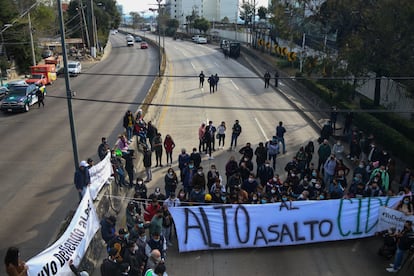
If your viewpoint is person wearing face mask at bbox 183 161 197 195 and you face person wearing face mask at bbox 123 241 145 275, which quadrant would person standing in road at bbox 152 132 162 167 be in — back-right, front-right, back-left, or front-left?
back-right

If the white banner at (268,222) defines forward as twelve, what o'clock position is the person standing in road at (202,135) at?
The person standing in road is roughly at 5 o'clock from the white banner.

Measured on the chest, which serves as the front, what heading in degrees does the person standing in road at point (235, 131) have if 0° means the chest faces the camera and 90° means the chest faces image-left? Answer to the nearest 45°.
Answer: approximately 45°

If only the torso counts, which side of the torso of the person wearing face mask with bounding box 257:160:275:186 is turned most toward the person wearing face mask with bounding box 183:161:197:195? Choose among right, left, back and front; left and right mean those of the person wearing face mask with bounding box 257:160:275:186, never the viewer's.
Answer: right

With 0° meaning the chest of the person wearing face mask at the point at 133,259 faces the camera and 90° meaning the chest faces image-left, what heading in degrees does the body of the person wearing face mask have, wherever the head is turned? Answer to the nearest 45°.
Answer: approximately 315°

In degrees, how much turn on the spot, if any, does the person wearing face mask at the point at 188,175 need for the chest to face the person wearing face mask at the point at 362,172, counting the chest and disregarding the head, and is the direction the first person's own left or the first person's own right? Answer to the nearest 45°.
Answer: approximately 90° to the first person's own left

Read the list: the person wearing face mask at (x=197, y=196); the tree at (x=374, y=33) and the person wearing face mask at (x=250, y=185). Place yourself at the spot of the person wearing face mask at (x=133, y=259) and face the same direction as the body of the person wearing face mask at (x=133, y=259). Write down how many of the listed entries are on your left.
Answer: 3
